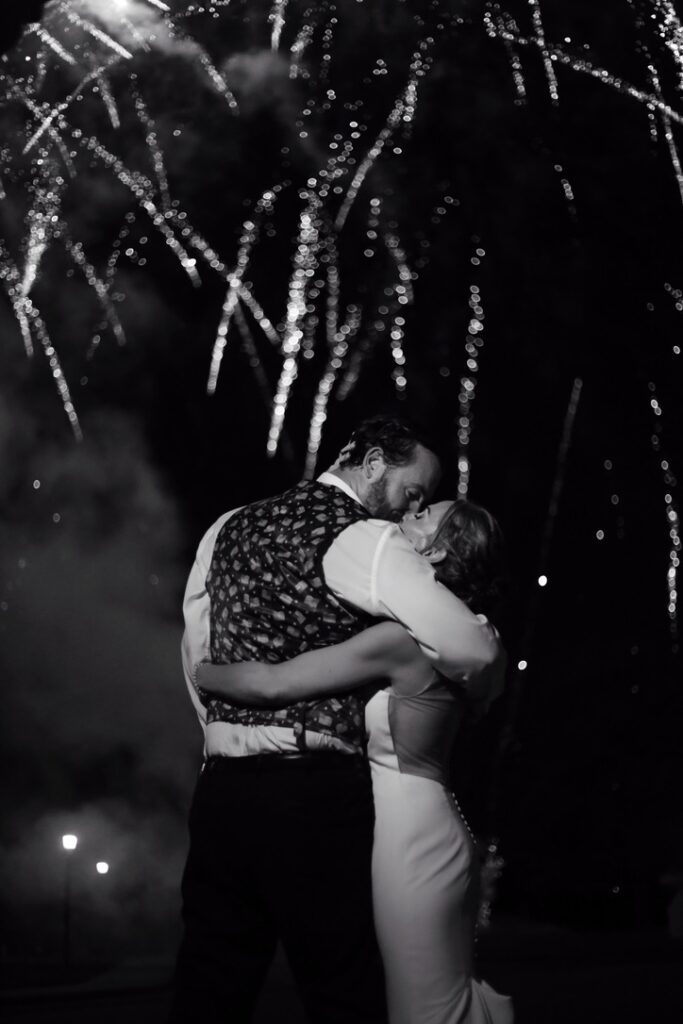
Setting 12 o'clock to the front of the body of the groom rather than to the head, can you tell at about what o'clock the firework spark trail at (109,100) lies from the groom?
The firework spark trail is roughly at 10 o'clock from the groom.

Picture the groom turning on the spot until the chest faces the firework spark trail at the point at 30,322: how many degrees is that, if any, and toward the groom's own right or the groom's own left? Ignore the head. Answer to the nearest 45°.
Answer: approximately 45° to the groom's own left

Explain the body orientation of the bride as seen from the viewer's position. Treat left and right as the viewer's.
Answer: facing to the left of the viewer

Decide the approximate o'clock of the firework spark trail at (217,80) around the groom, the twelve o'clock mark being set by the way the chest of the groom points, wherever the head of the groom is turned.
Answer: The firework spark trail is roughly at 10 o'clock from the groom.

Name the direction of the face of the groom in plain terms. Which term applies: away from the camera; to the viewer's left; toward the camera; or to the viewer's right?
to the viewer's right

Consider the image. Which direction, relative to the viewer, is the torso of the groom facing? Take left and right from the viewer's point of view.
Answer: facing away from the viewer and to the right of the viewer

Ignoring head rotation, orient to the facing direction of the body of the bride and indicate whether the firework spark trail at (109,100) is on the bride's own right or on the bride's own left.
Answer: on the bride's own right

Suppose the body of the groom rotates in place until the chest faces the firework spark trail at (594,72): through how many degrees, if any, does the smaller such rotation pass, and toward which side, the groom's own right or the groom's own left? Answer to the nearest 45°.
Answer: approximately 45° to the groom's own left

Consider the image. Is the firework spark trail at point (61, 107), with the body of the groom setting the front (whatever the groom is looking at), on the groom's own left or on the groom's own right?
on the groom's own left

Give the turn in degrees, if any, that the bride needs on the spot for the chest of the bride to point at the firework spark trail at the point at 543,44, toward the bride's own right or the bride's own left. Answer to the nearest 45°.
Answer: approximately 90° to the bride's own right
